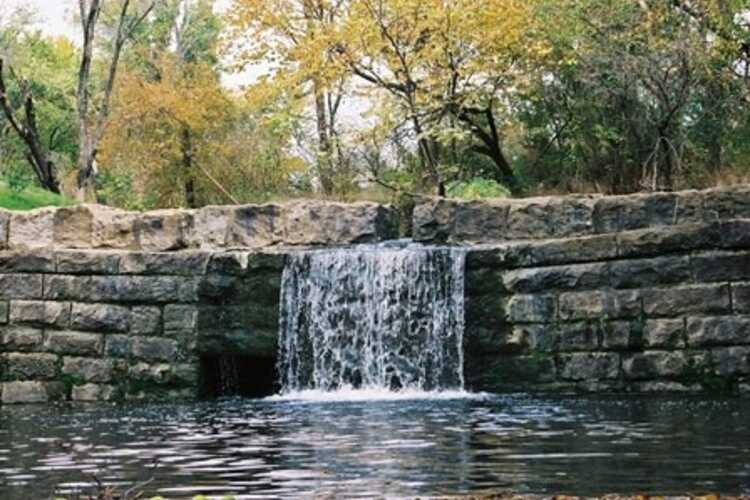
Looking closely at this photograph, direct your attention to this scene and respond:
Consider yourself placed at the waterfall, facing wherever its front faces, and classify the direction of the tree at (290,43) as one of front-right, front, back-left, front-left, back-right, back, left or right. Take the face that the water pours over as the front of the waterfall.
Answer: back

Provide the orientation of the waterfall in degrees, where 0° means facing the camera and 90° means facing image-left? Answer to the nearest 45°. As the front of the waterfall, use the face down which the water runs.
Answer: approximately 0°
